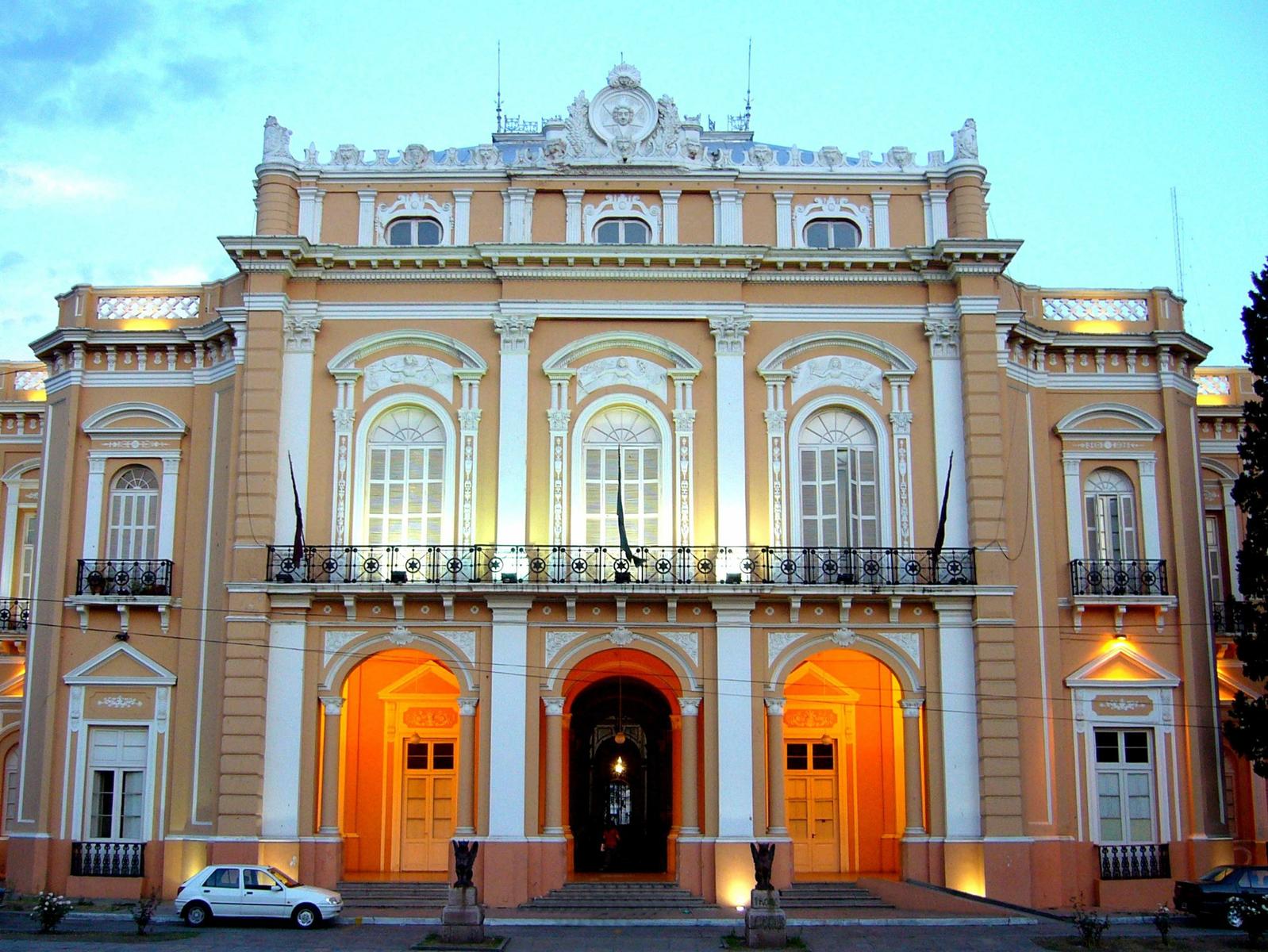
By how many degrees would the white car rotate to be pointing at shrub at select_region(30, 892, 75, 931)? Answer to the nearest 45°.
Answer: approximately 180°

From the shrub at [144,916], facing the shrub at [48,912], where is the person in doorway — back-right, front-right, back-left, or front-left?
back-right

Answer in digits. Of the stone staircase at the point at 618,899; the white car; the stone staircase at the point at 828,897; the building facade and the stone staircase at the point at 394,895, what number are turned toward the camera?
4

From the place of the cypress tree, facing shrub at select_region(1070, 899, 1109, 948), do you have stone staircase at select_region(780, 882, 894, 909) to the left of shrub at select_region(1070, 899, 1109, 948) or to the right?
right

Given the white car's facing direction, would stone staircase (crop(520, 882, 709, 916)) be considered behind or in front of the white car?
in front

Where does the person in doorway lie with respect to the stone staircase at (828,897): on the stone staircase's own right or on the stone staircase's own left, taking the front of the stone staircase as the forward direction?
on the stone staircase's own right

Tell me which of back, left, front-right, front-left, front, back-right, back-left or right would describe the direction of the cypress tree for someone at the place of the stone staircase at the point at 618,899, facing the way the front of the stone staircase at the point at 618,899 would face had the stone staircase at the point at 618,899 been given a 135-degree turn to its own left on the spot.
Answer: front-right

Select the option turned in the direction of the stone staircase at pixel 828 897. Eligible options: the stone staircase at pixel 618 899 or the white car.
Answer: the white car

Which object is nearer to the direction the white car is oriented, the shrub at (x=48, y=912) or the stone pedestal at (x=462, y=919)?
the stone pedestal

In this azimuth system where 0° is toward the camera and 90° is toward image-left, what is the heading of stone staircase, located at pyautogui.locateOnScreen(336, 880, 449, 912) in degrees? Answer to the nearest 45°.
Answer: approximately 0°

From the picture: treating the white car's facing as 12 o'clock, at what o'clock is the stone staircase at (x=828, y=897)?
The stone staircase is roughly at 12 o'clock from the white car.

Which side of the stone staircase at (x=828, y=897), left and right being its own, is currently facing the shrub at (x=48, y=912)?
right

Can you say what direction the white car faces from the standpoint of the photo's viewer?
facing to the right of the viewer
